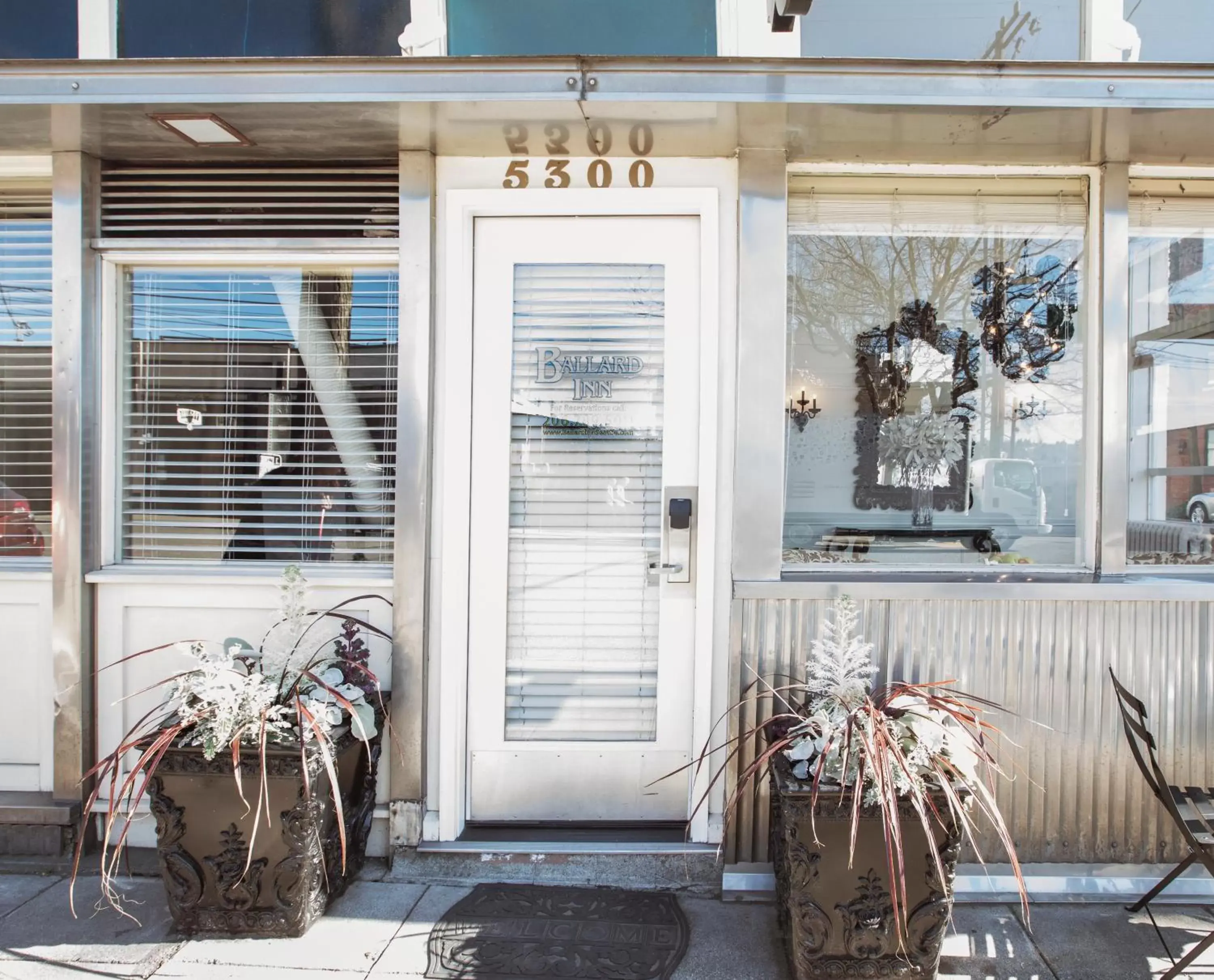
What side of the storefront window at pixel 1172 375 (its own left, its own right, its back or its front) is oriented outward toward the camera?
front

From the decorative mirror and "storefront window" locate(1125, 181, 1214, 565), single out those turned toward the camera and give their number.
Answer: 2

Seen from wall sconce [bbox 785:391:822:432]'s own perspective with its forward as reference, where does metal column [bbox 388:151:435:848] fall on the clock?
The metal column is roughly at 2 o'clock from the wall sconce.

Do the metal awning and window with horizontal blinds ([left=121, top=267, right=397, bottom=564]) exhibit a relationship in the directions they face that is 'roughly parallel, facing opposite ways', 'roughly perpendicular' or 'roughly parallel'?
roughly parallel

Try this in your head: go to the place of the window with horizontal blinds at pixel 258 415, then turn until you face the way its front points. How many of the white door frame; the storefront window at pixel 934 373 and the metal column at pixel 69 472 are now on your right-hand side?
1

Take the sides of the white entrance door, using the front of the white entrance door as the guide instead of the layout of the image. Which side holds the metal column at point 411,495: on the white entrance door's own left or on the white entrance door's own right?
on the white entrance door's own right

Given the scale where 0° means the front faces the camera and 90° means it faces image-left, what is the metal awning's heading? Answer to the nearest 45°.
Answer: approximately 0°

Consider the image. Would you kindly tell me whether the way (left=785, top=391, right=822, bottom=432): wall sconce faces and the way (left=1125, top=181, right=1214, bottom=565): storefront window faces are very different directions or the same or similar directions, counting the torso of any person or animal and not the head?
same or similar directions

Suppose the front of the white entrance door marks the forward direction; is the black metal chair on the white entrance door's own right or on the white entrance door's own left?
on the white entrance door's own left

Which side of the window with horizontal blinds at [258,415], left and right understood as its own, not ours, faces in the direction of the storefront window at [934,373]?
left

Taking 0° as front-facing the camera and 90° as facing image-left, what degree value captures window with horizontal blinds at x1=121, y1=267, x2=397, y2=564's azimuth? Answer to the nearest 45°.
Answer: approximately 0°

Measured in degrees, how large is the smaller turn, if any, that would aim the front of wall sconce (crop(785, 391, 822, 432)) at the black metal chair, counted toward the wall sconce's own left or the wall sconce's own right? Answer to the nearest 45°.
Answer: approximately 45° to the wall sconce's own left

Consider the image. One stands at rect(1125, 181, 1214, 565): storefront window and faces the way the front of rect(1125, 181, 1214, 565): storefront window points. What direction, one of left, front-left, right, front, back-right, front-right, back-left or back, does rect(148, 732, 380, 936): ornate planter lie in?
front-right

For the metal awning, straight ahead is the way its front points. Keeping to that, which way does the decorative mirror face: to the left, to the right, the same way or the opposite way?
the same way

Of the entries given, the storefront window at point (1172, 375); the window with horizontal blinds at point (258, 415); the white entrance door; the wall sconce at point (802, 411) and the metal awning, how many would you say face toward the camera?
5

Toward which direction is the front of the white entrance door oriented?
toward the camera

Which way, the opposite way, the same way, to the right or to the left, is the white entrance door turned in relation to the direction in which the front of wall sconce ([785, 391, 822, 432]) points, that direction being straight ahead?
the same way
